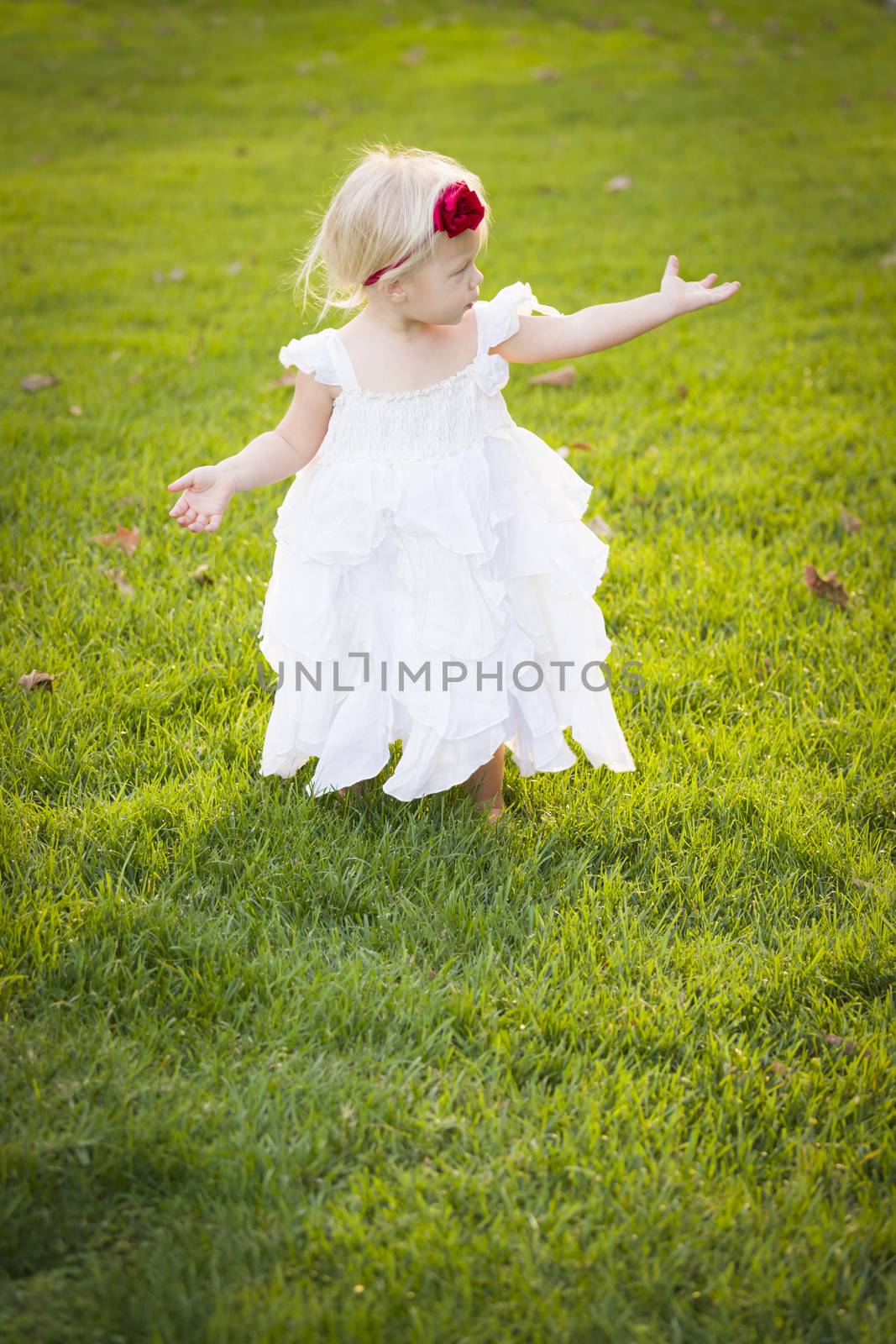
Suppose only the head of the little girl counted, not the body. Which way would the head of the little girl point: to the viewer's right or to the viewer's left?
to the viewer's right

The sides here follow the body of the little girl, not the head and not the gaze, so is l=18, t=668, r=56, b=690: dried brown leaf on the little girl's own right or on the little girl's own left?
on the little girl's own right

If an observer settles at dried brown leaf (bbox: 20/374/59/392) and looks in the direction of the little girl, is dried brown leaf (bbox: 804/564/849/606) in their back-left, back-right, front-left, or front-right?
front-left

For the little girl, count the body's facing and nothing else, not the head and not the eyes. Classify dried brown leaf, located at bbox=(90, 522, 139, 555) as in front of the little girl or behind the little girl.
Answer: behind

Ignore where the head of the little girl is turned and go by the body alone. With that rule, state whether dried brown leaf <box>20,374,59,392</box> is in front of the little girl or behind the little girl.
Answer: behind

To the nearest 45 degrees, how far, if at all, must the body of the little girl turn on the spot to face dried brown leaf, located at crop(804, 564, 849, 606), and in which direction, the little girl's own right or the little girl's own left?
approximately 135° to the little girl's own left

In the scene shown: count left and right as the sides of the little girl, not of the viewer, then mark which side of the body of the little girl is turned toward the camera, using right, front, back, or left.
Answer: front
